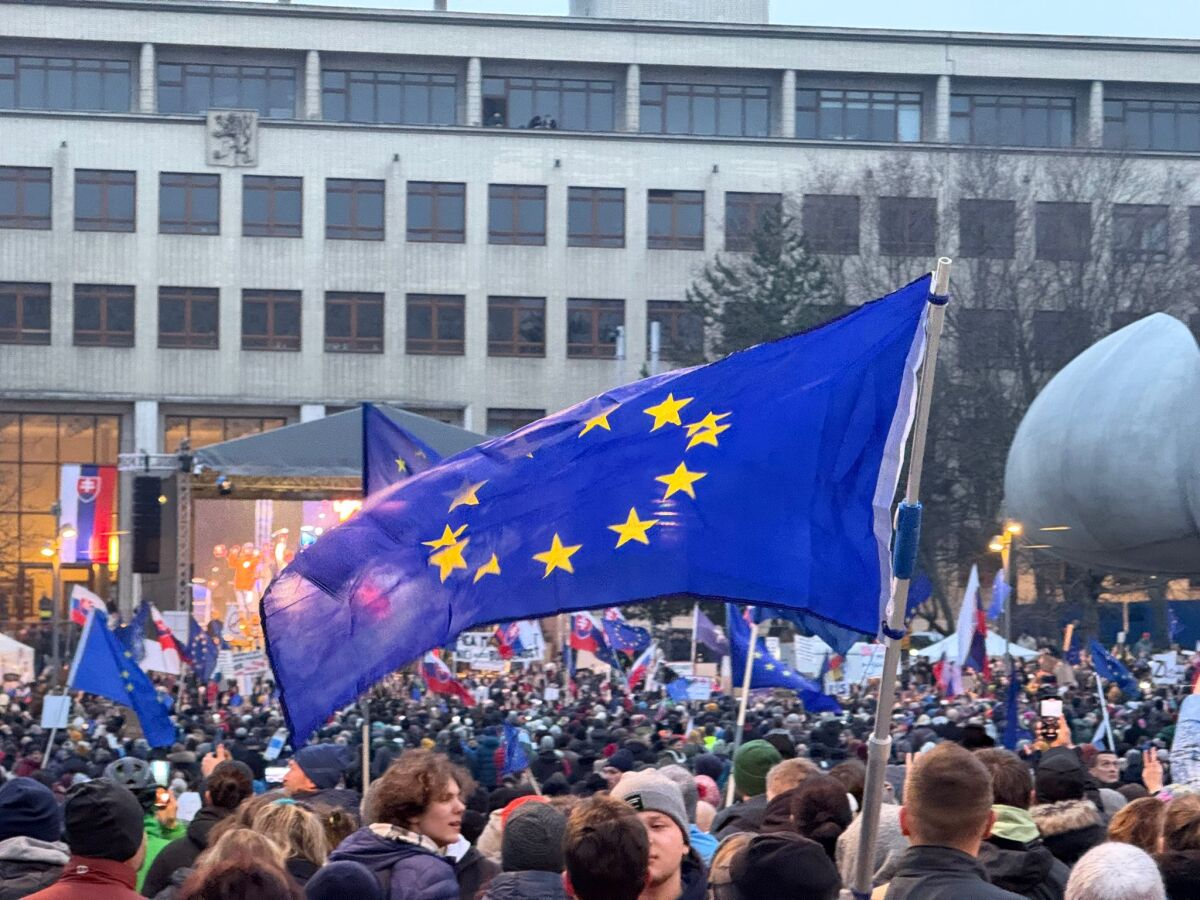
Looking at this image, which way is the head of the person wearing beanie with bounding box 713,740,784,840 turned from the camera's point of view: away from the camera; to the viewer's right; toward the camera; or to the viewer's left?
away from the camera

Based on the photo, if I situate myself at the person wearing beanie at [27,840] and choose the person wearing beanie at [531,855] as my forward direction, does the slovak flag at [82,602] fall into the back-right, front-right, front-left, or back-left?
back-left

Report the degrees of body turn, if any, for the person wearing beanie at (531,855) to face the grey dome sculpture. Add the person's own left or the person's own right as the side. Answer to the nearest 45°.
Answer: approximately 45° to the person's own right

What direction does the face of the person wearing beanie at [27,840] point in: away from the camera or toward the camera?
away from the camera

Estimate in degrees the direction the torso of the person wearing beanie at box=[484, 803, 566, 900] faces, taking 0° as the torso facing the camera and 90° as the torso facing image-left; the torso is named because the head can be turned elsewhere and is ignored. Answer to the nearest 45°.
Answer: approximately 180°

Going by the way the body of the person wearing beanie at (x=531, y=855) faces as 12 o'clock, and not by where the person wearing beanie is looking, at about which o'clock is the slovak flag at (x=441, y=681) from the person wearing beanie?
The slovak flag is roughly at 12 o'clock from the person wearing beanie.

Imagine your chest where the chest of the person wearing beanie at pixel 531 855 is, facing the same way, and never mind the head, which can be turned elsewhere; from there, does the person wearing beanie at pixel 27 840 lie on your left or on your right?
on your left

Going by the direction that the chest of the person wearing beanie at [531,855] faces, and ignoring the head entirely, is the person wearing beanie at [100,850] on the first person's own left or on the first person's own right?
on the first person's own left

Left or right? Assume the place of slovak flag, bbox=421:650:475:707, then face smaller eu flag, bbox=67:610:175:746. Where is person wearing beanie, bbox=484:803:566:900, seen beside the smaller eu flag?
left

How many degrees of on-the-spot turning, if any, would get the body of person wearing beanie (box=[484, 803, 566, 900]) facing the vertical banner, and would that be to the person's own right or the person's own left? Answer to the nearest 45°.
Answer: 0° — they already face it

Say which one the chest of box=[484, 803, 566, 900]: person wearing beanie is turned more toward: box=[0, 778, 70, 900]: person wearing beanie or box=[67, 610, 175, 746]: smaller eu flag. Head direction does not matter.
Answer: the smaller eu flag

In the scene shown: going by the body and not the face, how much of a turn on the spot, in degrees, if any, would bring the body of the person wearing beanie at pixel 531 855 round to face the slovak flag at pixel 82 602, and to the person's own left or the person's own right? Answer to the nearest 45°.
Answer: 0° — they already face it

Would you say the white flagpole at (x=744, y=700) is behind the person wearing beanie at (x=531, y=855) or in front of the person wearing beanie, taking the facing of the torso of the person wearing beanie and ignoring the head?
in front

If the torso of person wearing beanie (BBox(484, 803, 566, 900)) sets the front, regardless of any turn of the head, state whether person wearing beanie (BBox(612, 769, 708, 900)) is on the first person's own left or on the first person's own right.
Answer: on the first person's own right
